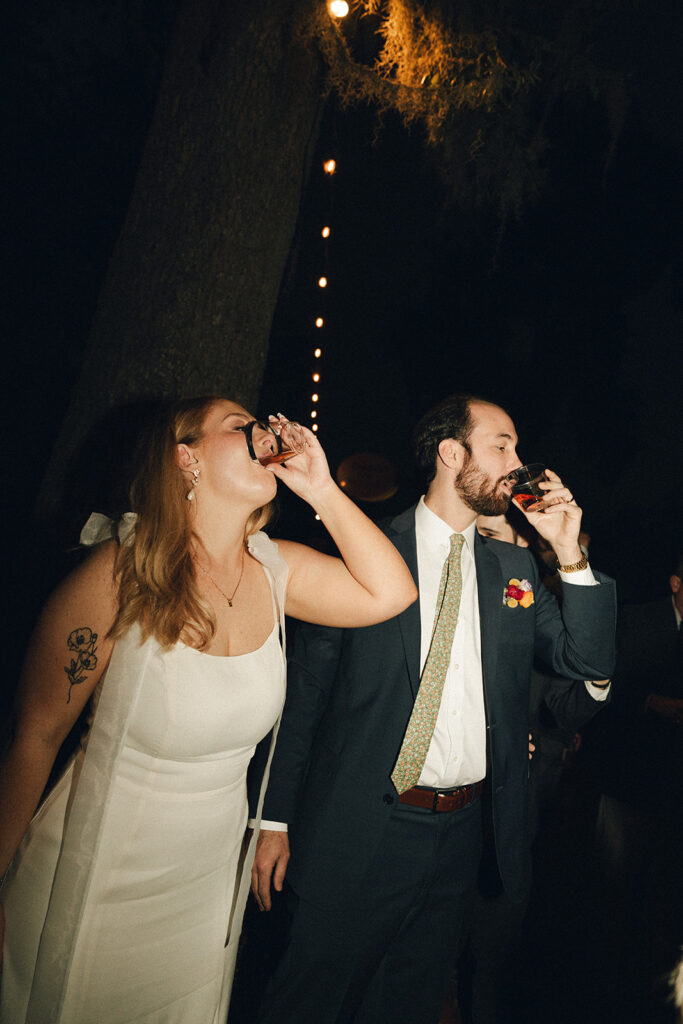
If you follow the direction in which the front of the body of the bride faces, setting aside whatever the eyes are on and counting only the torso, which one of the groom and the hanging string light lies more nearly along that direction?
the groom

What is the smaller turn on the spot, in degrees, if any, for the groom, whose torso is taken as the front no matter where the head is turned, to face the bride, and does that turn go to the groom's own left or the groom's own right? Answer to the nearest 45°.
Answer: approximately 90° to the groom's own right

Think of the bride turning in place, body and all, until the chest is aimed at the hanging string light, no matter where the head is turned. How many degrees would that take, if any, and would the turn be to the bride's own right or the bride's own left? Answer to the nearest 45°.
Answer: approximately 135° to the bride's own left

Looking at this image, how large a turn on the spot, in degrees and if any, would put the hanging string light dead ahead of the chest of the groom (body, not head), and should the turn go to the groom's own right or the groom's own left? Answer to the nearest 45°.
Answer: approximately 180°

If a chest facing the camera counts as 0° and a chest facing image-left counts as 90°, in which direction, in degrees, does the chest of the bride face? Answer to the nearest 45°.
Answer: approximately 315°

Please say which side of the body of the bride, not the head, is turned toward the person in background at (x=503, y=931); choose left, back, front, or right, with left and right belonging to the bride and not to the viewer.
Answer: left
